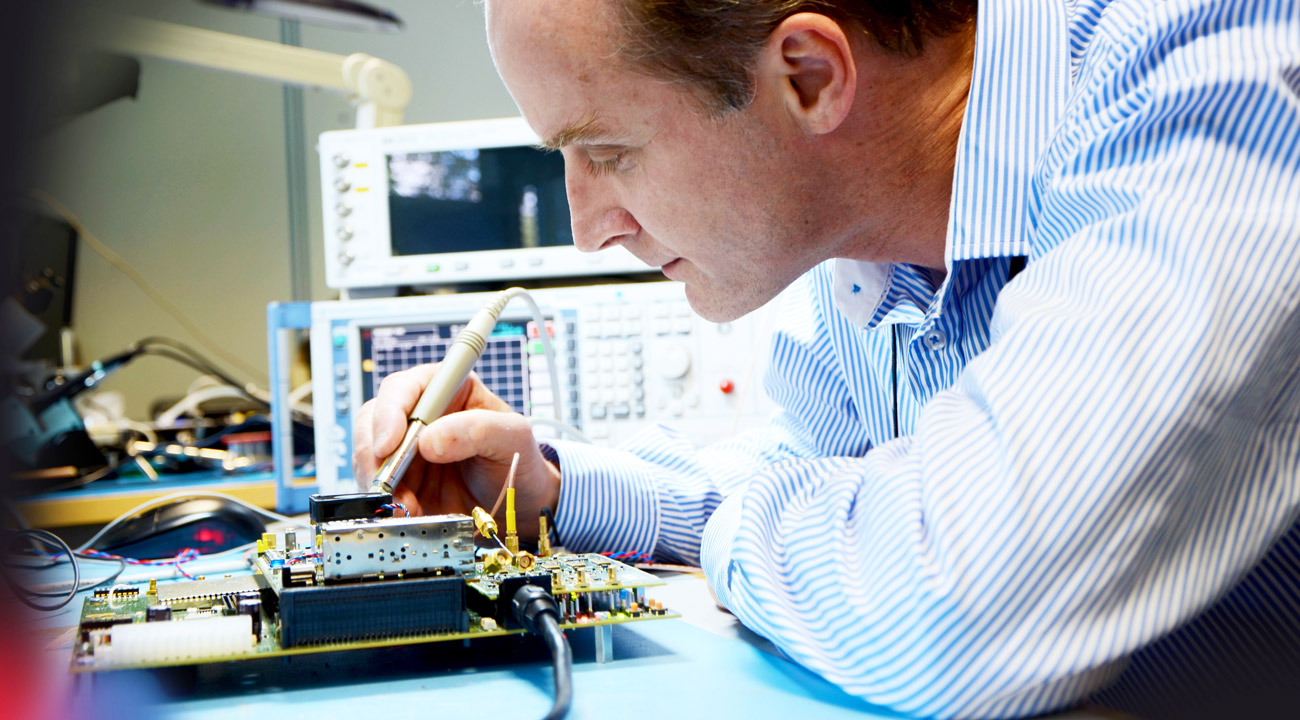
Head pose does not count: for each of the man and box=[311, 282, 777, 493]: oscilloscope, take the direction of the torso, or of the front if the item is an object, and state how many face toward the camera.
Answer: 1

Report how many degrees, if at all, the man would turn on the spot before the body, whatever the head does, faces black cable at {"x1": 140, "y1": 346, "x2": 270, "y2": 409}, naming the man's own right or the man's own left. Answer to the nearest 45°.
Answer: approximately 45° to the man's own right

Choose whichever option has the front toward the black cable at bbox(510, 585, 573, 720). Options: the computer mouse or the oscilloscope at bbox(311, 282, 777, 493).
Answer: the oscilloscope

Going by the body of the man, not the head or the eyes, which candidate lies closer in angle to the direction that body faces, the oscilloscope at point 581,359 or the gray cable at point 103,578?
the gray cable

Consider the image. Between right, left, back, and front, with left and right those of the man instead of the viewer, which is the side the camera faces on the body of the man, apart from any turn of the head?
left

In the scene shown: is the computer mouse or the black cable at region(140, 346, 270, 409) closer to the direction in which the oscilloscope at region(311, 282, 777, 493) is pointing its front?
the computer mouse

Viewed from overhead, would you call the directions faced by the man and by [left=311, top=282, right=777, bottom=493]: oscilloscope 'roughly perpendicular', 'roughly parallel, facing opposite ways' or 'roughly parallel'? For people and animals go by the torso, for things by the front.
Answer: roughly perpendicular
